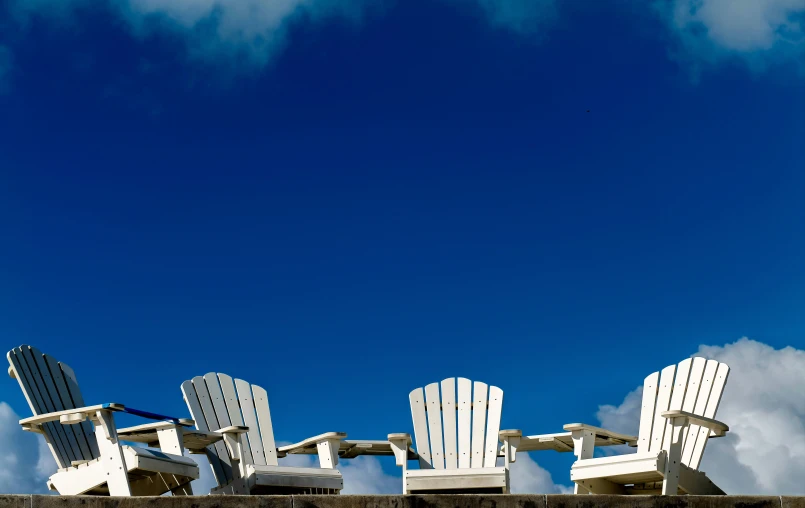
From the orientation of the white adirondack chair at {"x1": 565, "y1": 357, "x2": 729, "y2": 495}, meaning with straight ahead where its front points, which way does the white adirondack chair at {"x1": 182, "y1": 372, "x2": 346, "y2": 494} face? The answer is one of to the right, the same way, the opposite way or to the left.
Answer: to the left

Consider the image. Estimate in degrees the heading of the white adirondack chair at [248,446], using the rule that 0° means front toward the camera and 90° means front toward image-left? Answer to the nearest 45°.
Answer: approximately 315°

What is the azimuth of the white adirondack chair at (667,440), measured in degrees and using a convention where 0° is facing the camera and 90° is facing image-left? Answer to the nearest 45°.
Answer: approximately 45°

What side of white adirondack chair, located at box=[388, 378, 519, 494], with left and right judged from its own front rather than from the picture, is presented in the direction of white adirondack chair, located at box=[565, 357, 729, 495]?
left

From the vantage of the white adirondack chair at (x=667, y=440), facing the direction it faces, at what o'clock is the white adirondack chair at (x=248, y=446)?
the white adirondack chair at (x=248, y=446) is roughly at 1 o'clock from the white adirondack chair at (x=667, y=440).

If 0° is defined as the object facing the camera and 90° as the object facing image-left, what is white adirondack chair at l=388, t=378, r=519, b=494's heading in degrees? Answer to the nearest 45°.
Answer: approximately 0°

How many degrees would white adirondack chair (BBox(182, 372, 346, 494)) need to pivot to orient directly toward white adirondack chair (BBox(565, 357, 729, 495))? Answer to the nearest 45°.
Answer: approximately 45° to its left

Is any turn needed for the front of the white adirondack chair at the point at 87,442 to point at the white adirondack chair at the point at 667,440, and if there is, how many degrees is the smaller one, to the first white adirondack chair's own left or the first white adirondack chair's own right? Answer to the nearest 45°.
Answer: approximately 45° to the first white adirondack chair's own left

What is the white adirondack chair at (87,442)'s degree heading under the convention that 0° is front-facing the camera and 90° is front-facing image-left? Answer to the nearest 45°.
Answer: approximately 315°

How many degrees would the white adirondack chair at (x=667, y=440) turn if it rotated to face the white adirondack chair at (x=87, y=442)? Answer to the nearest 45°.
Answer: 0° — it already faces it

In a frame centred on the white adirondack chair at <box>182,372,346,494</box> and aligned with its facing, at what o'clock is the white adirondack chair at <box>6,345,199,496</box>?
the white adirondack chair at <box>6,345,199,496</box> is roughly at 3 o'clock from the white adirondack chair at <box>182,372,346,494</box>.
